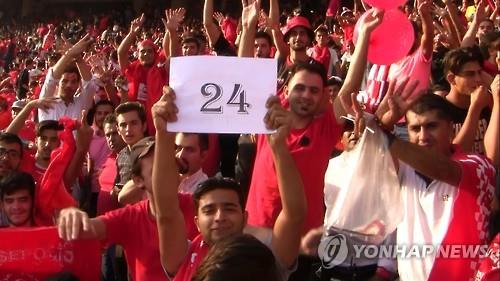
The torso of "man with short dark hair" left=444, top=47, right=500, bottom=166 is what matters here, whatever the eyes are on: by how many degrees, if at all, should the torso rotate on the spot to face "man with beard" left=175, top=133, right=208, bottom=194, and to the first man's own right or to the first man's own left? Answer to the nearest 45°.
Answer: approximately 90° to the first man's own right

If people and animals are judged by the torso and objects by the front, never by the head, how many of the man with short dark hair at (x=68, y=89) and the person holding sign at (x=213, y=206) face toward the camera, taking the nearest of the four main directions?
2

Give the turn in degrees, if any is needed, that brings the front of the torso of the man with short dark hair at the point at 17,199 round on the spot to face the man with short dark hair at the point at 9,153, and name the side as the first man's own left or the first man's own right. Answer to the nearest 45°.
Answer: approximately 180°

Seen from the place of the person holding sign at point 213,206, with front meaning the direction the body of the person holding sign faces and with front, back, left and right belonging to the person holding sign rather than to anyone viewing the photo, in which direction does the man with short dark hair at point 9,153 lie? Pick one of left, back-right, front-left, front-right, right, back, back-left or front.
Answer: back-right

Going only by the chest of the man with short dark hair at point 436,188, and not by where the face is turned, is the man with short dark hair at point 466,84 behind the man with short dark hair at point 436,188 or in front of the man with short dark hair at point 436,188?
behind

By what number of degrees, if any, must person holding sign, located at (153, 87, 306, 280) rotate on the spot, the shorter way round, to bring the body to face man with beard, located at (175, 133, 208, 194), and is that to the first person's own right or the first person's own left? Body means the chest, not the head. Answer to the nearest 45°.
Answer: approximately 180°

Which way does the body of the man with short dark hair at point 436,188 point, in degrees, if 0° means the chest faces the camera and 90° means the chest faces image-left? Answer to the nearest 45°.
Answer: approximately 45°

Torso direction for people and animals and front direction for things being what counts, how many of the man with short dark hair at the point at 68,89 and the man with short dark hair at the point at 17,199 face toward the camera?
2
